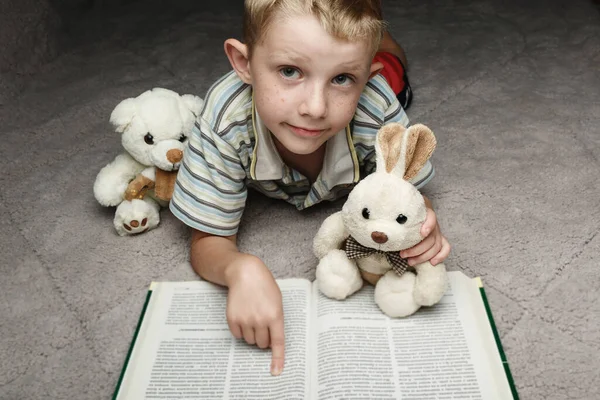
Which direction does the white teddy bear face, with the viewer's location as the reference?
facing the viewer and to the right of the viewer

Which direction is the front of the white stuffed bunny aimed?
toward the camera

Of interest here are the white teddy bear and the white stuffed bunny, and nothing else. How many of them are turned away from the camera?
0
